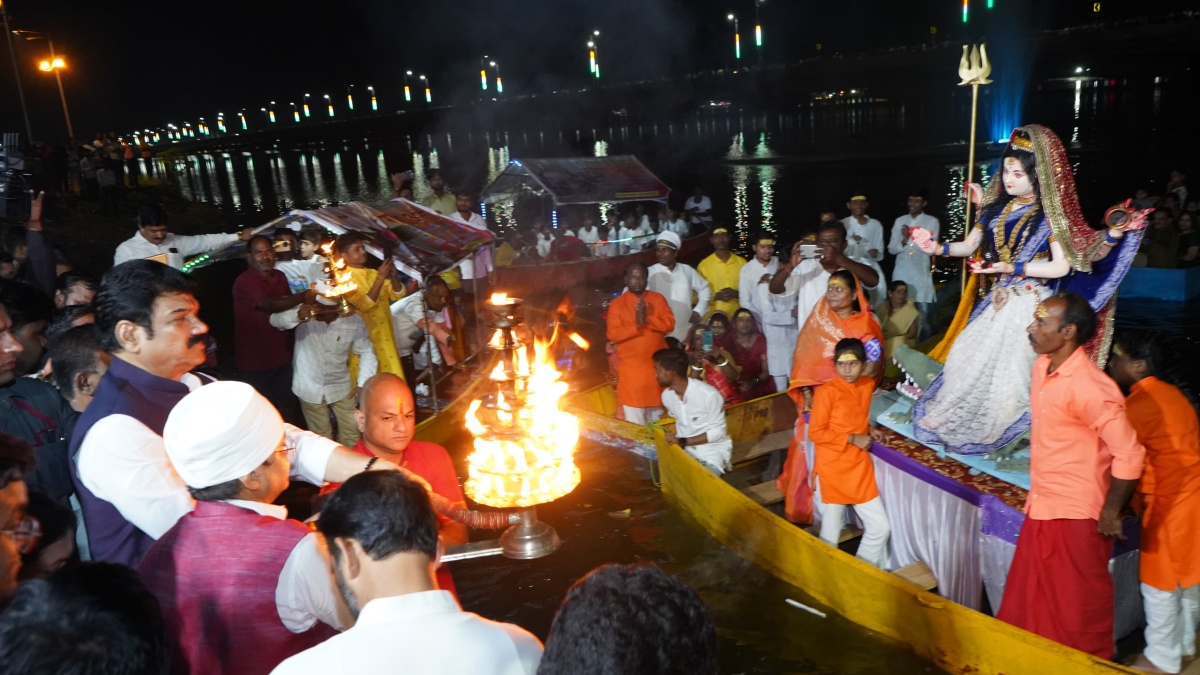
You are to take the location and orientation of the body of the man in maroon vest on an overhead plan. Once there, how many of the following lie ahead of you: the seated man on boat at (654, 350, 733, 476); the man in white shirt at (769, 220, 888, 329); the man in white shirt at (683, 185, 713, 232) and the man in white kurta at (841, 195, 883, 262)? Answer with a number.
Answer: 4

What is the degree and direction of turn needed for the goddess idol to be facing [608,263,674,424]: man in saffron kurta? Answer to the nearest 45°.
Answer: approximately 90° to its right

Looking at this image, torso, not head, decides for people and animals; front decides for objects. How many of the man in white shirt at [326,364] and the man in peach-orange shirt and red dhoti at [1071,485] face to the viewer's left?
1

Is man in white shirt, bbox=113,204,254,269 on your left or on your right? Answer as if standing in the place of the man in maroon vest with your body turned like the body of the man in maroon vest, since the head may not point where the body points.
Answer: on your left

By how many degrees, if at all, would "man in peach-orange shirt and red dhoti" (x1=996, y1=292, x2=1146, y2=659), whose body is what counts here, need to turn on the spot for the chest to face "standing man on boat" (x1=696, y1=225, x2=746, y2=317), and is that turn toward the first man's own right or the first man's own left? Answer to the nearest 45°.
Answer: approximately 45° to the first man's own right

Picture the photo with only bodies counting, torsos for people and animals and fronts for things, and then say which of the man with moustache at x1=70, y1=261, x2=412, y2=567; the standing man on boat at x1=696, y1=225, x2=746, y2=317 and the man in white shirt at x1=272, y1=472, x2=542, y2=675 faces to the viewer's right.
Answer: the man with moustache

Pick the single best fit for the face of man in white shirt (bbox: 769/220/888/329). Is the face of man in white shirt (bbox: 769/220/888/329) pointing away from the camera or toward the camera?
toward the camera

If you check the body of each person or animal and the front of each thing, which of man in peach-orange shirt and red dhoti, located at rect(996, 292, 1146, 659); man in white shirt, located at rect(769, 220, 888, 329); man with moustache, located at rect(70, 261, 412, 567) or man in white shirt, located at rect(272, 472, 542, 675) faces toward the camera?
man in white shirt, located at rect(769, 220, 888, 329)

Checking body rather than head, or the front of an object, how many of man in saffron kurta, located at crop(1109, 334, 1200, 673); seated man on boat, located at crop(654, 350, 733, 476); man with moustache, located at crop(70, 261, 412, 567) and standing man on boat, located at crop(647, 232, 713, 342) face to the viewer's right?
1

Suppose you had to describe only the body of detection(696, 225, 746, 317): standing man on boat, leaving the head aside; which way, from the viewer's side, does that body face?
toward the camera

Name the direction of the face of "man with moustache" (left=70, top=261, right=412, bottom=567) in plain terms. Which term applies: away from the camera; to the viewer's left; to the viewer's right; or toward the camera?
to the viewer's right

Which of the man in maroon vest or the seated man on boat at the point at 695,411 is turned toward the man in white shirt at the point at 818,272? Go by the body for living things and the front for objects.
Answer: the man in maroon vest

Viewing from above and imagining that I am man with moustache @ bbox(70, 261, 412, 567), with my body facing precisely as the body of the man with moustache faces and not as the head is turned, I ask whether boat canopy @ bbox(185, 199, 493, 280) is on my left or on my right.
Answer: on my left

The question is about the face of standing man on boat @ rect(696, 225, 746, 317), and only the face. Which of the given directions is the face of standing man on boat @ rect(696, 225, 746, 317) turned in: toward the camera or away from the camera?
toward the camera

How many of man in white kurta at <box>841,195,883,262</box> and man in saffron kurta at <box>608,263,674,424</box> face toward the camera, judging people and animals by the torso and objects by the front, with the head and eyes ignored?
2

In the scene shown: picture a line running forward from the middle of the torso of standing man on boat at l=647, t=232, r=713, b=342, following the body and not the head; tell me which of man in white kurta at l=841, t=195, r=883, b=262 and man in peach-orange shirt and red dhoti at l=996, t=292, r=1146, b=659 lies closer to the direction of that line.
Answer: the man in peach-orange shirt and red dhoti
